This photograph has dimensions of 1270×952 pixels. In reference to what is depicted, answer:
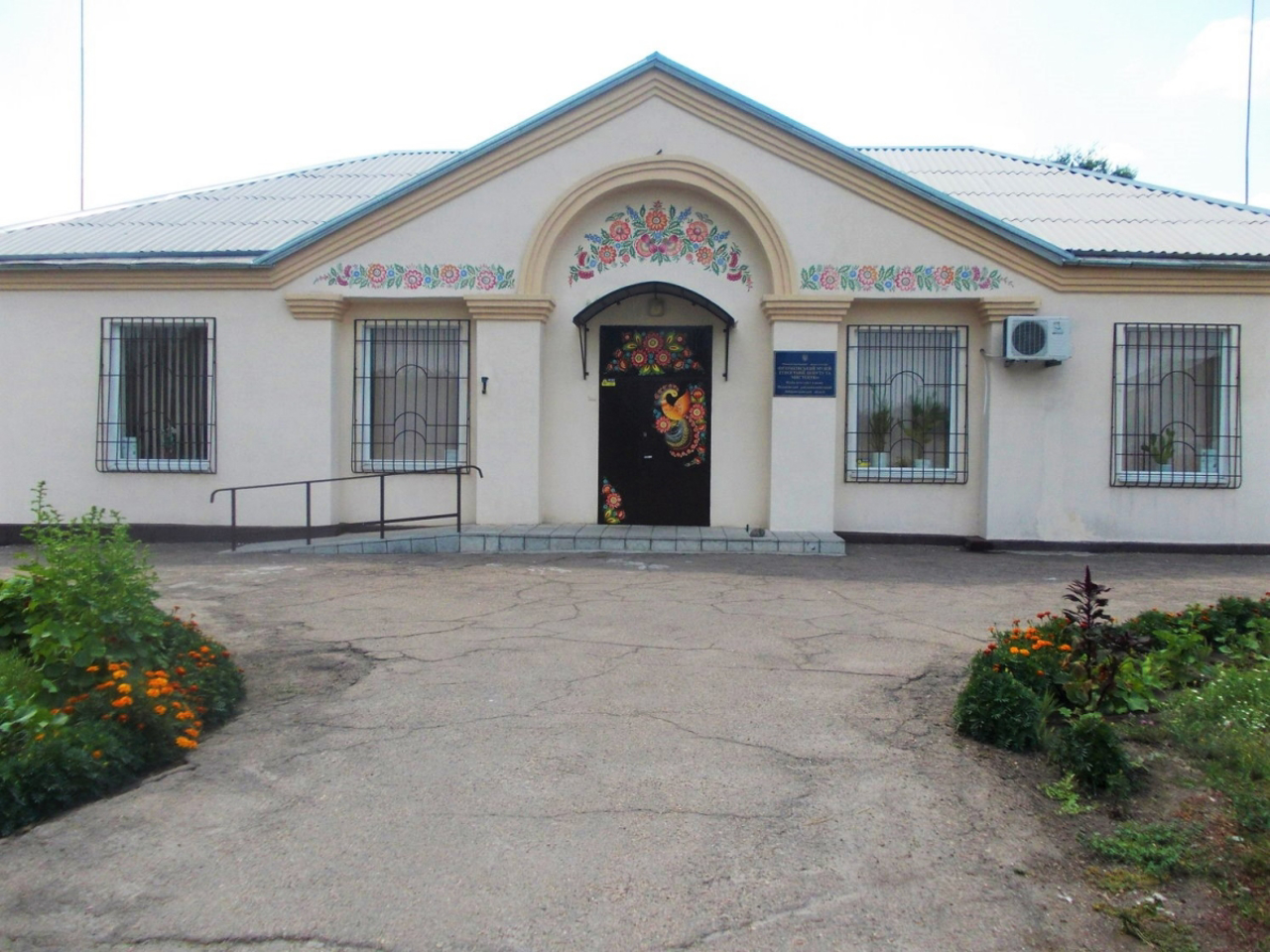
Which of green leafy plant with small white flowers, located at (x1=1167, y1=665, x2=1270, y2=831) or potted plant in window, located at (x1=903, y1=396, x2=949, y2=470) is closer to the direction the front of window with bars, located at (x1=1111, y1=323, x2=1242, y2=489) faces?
the green leafy plant with small white flowers

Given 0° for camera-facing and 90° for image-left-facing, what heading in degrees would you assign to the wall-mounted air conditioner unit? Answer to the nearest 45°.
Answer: approximately 0°

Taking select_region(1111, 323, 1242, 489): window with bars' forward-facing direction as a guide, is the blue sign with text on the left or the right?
on its right

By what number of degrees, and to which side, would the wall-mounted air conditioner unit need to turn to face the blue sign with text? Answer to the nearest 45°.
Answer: approximately 90° to its right

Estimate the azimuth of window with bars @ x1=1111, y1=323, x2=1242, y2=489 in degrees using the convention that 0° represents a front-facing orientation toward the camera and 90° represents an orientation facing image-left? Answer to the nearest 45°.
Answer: approximately 0°

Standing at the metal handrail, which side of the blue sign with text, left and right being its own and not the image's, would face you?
right

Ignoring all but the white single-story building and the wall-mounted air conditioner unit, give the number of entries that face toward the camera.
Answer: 2
